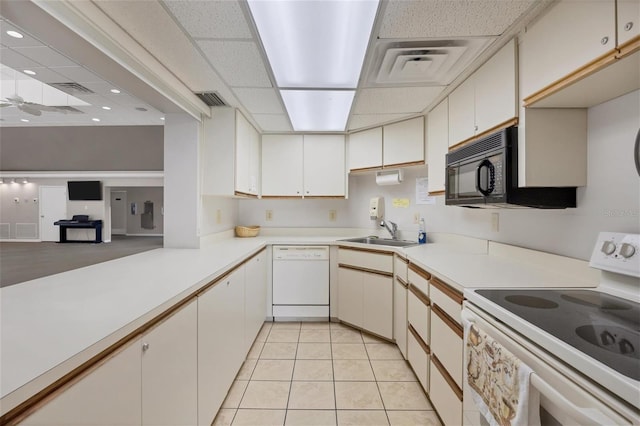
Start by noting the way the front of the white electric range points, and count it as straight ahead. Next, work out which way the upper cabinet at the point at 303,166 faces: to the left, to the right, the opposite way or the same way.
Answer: to the left

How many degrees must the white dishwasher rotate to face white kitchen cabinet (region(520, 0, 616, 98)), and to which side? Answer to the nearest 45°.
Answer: approximately 45° to its left

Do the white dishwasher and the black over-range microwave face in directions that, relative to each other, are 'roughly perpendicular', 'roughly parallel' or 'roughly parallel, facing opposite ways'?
roughly perpendicular

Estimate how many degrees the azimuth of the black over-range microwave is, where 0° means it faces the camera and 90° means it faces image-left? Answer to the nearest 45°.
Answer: approximately 45°

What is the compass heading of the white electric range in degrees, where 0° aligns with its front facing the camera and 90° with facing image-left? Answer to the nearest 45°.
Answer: approximately 45°

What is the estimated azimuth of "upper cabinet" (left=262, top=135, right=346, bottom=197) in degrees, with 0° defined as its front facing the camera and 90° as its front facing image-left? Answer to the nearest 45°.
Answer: approximately 0°

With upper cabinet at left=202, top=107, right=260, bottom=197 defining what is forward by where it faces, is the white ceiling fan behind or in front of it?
behind

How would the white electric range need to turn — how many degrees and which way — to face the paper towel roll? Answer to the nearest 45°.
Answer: approximately 90° to its right

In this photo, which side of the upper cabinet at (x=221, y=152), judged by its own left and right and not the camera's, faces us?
right

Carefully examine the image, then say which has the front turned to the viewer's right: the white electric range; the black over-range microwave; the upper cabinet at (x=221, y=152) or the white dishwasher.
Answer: the upper cabinet

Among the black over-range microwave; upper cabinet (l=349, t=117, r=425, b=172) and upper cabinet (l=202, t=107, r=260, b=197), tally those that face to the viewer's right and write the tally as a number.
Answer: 1

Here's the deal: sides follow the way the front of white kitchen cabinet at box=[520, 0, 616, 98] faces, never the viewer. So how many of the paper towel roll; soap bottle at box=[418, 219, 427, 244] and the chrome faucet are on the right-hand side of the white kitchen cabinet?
3

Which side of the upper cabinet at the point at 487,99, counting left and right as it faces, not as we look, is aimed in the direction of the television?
front

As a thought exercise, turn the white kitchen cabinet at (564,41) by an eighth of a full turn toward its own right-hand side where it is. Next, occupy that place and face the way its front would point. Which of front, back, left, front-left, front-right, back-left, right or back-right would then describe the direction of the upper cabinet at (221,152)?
front
